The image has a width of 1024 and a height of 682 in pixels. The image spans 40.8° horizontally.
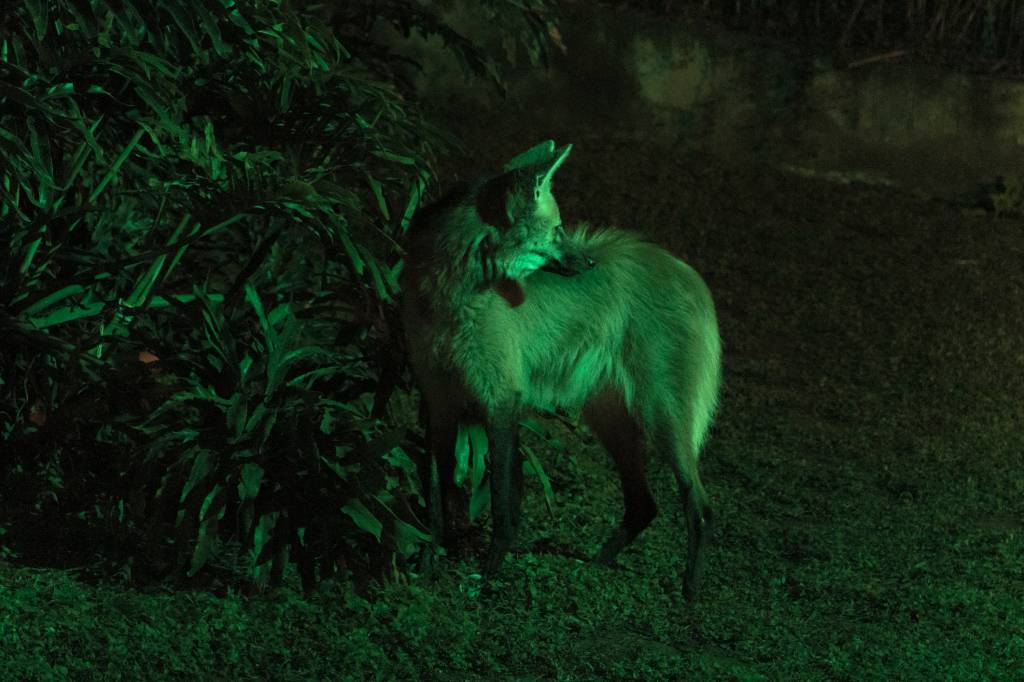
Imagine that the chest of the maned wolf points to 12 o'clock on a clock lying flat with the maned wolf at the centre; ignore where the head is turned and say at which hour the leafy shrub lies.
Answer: The leafy shrub is roughly at 12 o'clock from the maned wolf.

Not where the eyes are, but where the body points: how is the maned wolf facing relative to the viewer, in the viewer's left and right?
facing to the left of the viewer
